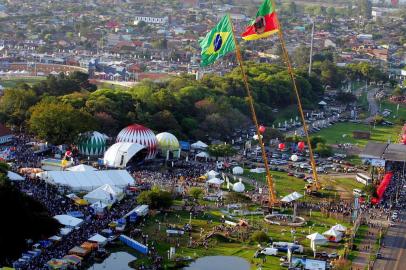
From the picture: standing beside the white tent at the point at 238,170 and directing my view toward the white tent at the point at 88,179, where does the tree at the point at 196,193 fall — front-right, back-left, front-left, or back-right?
front-left

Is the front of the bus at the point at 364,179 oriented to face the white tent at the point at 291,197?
no

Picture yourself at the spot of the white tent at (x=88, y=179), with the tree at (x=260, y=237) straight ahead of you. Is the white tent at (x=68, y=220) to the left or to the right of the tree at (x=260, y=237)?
right

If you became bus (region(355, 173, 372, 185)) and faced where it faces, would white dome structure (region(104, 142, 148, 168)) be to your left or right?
on your right

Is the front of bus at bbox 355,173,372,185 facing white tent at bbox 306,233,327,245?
no

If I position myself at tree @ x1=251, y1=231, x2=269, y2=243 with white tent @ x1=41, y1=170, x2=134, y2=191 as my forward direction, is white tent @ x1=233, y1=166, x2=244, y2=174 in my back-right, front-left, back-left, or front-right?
front-right

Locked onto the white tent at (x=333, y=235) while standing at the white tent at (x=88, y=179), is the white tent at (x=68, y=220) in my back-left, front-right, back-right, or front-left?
front-right
